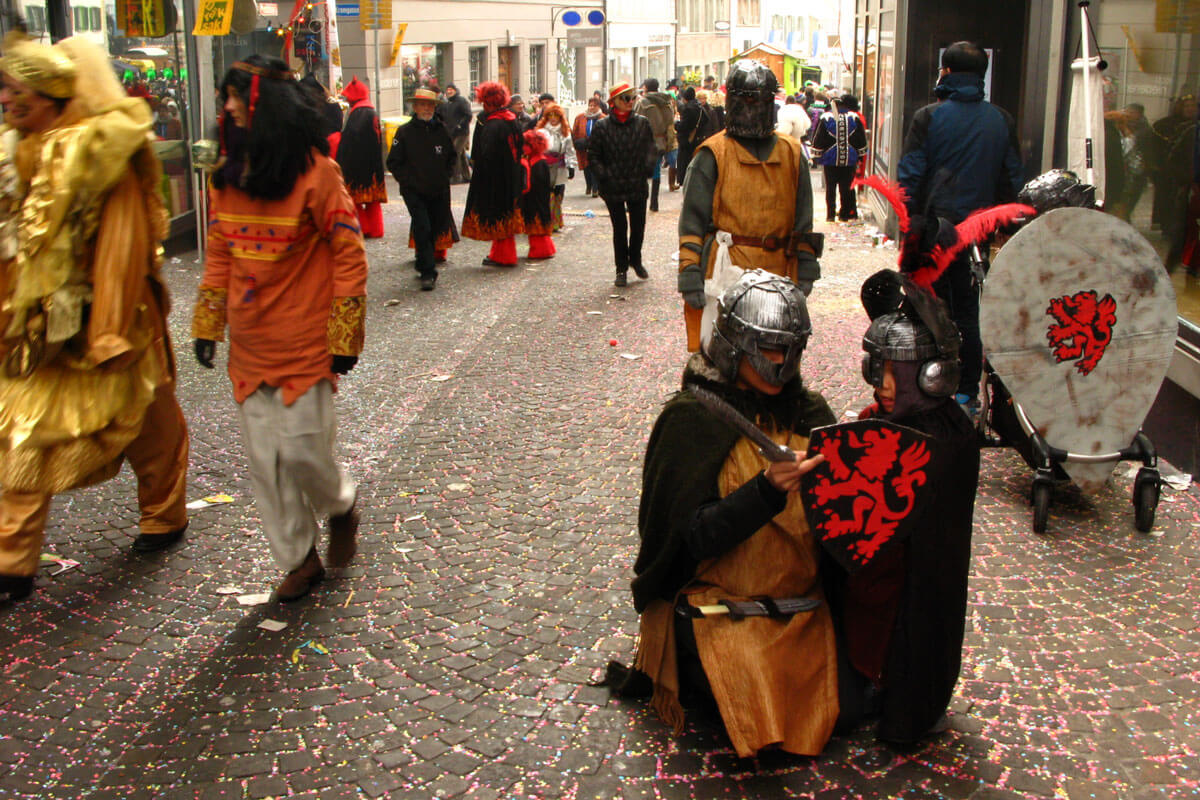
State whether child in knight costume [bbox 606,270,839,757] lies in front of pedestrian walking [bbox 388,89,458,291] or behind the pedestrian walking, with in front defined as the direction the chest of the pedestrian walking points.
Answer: in front

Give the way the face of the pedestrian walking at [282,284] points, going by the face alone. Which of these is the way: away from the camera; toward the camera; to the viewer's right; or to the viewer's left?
to the viewer's left

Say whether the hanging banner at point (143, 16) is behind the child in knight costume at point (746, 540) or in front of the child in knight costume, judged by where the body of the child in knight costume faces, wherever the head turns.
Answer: behind

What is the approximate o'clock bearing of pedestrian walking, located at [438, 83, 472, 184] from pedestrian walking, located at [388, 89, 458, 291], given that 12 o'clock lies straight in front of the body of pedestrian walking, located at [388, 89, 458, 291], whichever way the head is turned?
pedestrian walking, located at [438, 83, 472, 184] is roughly at 6 o'clock from pedestrian walking, located at [388, 89, 458, 291].

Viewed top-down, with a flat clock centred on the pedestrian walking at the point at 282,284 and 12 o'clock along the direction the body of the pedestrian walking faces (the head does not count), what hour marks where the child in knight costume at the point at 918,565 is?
The child in knight costume is roughly at 9 o'clock from the pedestrian walking.

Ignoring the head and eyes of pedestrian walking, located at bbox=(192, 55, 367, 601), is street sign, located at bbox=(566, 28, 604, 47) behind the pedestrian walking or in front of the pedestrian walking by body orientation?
behind
